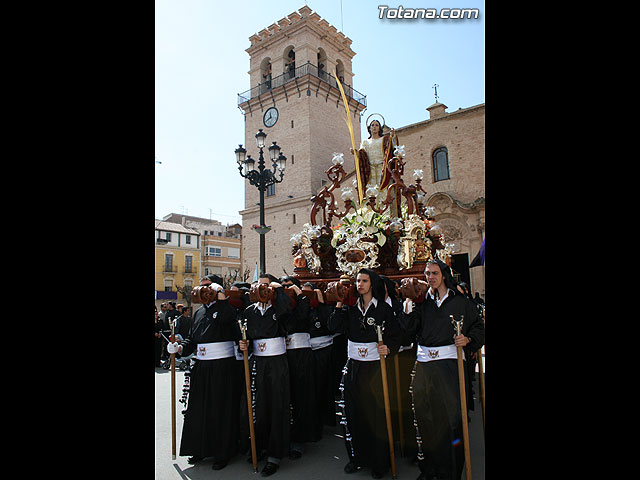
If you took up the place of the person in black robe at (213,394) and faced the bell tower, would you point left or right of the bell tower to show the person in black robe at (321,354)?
right

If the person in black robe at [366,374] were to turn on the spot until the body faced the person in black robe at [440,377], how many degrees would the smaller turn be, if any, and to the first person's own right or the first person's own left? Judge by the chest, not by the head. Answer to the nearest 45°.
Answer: approximately 45° to the first person's own left

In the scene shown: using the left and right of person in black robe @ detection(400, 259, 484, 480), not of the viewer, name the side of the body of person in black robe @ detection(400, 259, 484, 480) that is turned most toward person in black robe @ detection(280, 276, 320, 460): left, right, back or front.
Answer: right

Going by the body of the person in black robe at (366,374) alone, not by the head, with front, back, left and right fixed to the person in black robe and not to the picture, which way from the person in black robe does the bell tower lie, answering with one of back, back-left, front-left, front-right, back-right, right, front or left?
back

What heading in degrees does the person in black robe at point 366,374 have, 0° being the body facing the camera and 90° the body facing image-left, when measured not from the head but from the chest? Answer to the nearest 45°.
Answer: approximately 0°

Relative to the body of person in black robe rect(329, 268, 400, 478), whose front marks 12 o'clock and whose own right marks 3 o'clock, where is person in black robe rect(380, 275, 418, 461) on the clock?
person in black robe rect(380, 275, 418, 461) is roughly at 7 o'clock from person in black robe rect(329, 268, 400, 478).

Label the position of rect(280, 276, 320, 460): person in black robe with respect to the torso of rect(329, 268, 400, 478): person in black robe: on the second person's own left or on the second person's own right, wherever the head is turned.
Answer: on the second person's own right

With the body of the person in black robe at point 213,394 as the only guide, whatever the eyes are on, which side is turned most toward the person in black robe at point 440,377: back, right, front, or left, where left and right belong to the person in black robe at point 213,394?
left
